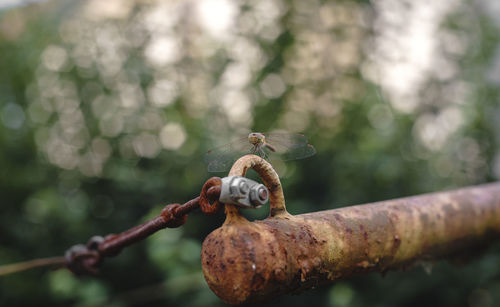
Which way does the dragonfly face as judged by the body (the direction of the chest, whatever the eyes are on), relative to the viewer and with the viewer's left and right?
facing the viewer

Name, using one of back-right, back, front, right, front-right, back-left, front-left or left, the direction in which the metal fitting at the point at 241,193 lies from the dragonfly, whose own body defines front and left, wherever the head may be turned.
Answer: front
